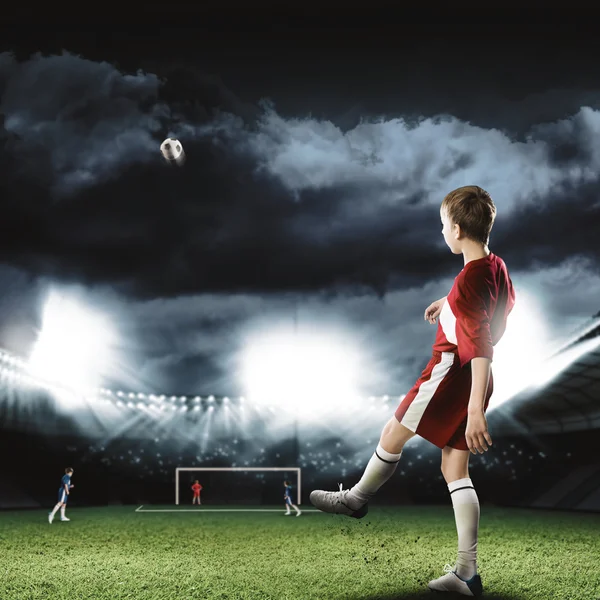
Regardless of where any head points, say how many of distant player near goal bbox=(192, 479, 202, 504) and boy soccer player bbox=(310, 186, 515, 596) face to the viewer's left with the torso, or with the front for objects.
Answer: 1

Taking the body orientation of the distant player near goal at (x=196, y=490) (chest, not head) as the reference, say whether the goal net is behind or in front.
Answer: behind

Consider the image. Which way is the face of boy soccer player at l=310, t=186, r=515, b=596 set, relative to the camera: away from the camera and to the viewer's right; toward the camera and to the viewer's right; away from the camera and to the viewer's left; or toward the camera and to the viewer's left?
away from the camera and to the viewer's left

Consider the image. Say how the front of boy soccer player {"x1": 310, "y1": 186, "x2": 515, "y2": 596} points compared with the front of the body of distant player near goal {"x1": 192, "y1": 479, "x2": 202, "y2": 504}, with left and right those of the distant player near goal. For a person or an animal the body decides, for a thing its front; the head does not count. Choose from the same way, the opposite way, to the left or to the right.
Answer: to the right

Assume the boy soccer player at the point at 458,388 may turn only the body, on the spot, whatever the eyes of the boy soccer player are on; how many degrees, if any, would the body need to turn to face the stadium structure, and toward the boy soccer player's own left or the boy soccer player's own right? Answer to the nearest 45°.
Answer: approximately 90° to the boy soccer player's own right

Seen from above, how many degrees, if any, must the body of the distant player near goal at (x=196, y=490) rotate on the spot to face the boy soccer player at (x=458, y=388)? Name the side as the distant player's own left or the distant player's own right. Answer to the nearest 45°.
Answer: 0° — they already face them

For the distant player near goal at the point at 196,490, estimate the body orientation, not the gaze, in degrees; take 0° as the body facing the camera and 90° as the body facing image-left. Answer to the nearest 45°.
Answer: approximately 0°

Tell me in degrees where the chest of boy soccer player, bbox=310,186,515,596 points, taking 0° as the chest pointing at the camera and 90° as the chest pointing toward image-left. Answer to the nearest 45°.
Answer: approximately 90°
